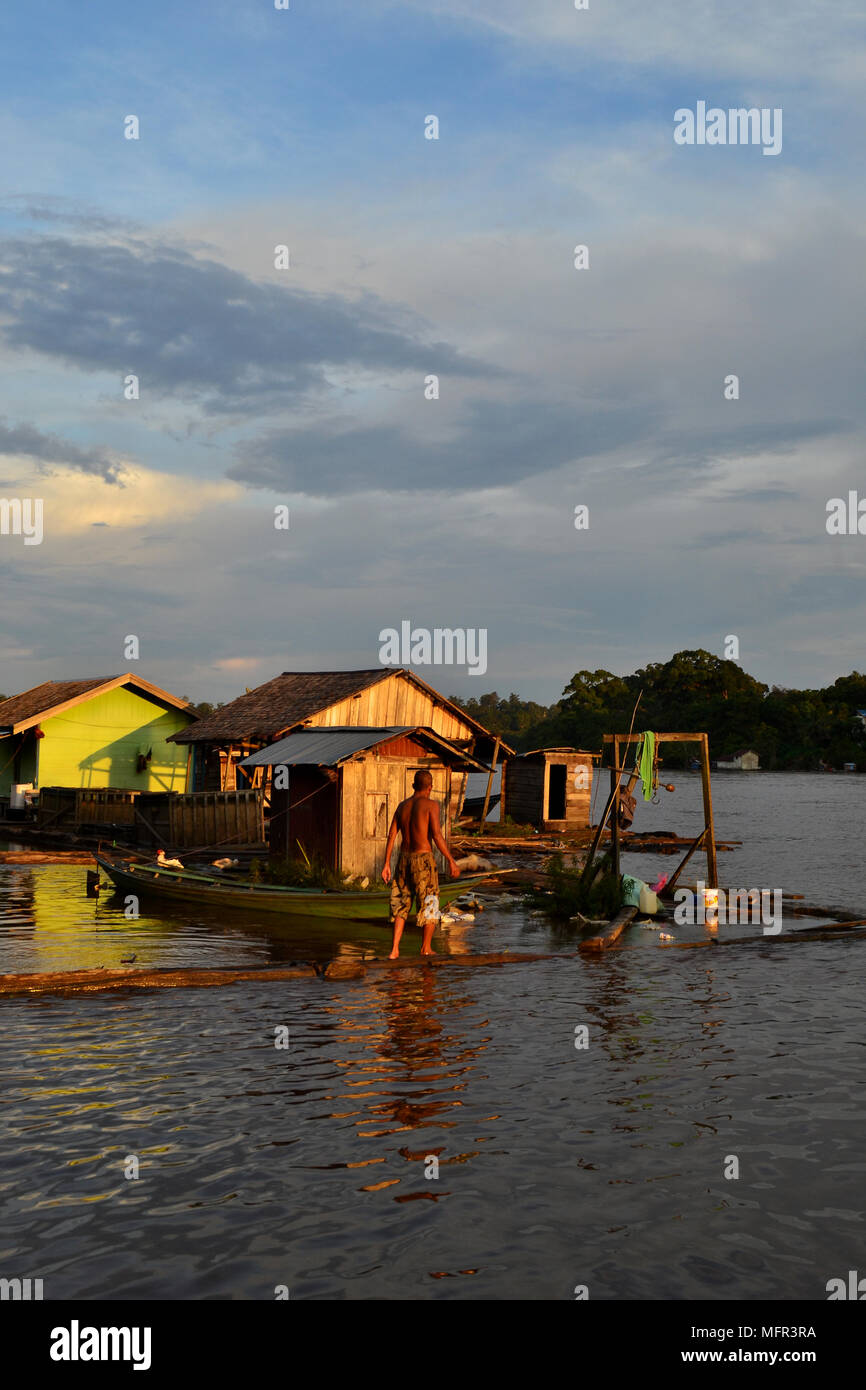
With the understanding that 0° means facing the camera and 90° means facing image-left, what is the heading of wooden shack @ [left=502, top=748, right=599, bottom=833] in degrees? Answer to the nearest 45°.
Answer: approximately 315°

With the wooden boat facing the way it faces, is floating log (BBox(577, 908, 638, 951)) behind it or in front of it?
in front

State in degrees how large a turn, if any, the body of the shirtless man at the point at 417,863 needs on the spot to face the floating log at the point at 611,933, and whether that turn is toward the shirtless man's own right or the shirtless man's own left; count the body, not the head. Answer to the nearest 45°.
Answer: approximately 45° to the shirtless man's own right

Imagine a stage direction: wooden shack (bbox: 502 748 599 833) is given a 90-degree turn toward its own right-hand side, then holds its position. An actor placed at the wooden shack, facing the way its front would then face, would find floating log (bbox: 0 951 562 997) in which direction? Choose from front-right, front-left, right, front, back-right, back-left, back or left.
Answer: front-left

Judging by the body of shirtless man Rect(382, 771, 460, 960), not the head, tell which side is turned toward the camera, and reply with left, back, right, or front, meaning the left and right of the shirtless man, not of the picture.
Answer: back

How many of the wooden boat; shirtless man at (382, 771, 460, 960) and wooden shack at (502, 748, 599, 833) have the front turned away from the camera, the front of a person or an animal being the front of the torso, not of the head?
1

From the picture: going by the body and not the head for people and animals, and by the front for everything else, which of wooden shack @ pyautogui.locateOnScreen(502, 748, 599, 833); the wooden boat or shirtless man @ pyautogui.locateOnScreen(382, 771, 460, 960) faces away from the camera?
the shirtless man

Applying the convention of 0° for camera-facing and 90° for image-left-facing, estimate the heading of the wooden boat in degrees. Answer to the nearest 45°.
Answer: approximately 270°

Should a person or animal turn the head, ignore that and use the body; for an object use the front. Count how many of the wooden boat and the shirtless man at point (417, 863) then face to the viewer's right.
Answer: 1

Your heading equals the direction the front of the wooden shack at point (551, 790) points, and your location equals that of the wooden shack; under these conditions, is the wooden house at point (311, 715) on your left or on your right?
on your right

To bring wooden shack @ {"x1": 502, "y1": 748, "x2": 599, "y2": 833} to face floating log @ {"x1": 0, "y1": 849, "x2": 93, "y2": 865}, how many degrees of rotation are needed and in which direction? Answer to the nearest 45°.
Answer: approximately 90° to its right

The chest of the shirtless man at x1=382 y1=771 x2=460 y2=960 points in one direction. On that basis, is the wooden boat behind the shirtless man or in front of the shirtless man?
in front
